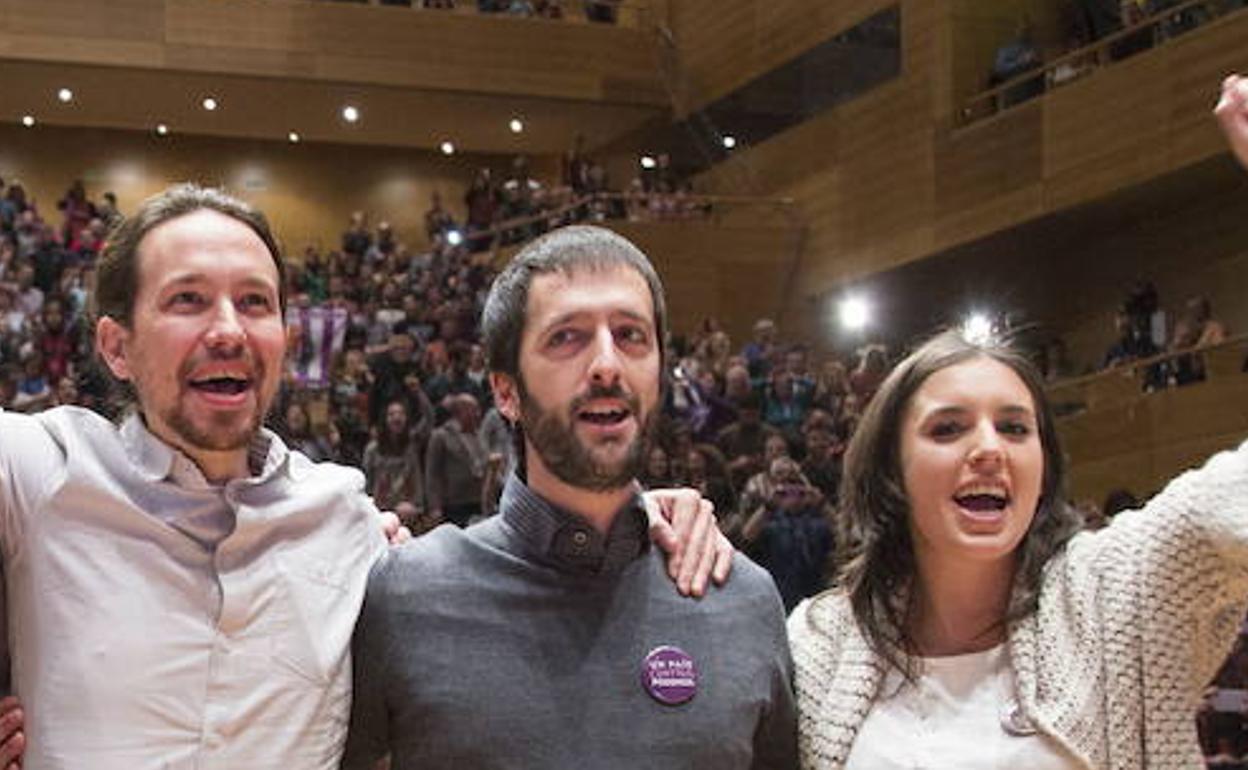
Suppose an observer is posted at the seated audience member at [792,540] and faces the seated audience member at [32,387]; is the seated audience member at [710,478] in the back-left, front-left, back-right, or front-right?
front-right

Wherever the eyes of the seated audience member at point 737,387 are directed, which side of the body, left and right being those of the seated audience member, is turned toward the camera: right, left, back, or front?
front

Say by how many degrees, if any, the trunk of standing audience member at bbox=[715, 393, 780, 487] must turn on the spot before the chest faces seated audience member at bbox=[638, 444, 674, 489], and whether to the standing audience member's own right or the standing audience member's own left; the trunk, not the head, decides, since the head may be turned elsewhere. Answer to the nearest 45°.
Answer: approximately 45° to the standing audience member's own right

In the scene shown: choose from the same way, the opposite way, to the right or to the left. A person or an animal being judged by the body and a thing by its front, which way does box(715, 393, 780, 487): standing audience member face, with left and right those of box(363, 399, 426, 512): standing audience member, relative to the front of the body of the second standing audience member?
the same way

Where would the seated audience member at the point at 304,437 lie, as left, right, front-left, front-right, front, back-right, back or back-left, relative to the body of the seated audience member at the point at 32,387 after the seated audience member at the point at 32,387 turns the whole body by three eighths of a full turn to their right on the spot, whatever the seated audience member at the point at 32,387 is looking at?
back

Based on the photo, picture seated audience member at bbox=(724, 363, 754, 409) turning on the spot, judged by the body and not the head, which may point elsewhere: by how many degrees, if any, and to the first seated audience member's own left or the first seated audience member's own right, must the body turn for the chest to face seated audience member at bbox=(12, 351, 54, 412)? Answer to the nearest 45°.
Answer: approximately 90° to the first seated audience member's own right

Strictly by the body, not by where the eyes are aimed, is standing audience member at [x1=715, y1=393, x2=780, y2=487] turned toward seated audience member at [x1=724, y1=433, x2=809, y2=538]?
yes

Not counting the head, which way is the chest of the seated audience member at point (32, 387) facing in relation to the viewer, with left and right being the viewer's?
facing the viewer

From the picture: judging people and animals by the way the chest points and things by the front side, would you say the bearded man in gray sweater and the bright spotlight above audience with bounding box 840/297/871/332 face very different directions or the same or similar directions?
same or similar directions

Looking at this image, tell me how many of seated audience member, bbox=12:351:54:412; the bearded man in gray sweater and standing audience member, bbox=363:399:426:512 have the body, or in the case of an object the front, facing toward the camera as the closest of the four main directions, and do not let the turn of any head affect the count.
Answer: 3

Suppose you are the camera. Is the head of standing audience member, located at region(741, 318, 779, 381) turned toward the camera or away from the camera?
toward the camera

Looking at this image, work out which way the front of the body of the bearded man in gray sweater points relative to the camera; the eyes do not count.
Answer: toward the camera

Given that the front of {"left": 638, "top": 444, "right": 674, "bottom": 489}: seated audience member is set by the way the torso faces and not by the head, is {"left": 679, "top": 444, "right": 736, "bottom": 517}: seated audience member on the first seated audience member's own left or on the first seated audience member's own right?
on the first seated audience member's own left

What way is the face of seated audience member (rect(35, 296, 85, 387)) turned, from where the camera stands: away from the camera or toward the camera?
toward the camera

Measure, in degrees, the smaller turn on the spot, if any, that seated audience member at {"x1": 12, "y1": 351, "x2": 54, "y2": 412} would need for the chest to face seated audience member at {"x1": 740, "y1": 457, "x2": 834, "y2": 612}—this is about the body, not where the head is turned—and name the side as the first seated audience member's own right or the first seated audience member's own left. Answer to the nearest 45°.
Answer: approximately 45° to the first seated audience member's own left

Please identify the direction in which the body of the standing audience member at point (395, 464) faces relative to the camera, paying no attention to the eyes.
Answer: toward the camera
